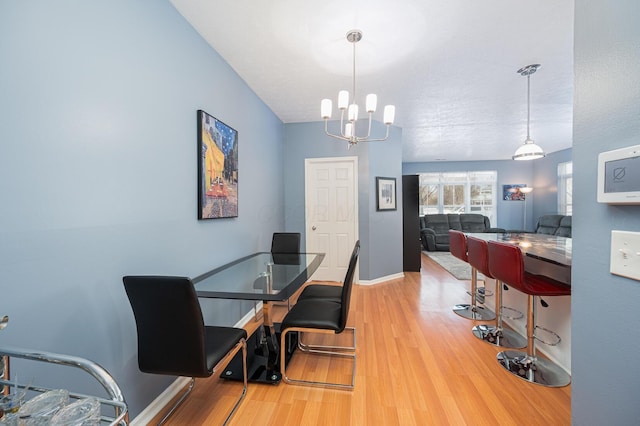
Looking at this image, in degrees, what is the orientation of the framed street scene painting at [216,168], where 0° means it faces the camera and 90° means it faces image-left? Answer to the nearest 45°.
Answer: approximately 315°

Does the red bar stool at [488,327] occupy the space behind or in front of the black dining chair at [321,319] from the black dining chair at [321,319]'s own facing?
behind

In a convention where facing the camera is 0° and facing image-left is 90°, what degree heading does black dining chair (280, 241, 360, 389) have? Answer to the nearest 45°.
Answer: approximately 90°

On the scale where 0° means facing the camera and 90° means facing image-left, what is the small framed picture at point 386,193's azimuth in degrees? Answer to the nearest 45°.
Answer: approximately 315°

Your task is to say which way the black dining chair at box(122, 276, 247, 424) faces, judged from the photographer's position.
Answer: facing away from the viewer and to the right of the viewer

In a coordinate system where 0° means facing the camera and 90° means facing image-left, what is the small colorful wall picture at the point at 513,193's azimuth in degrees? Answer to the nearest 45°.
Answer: approximately 0°

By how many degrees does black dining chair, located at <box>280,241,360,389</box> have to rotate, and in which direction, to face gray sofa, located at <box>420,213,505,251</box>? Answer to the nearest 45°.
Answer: approximately 135° to its right
